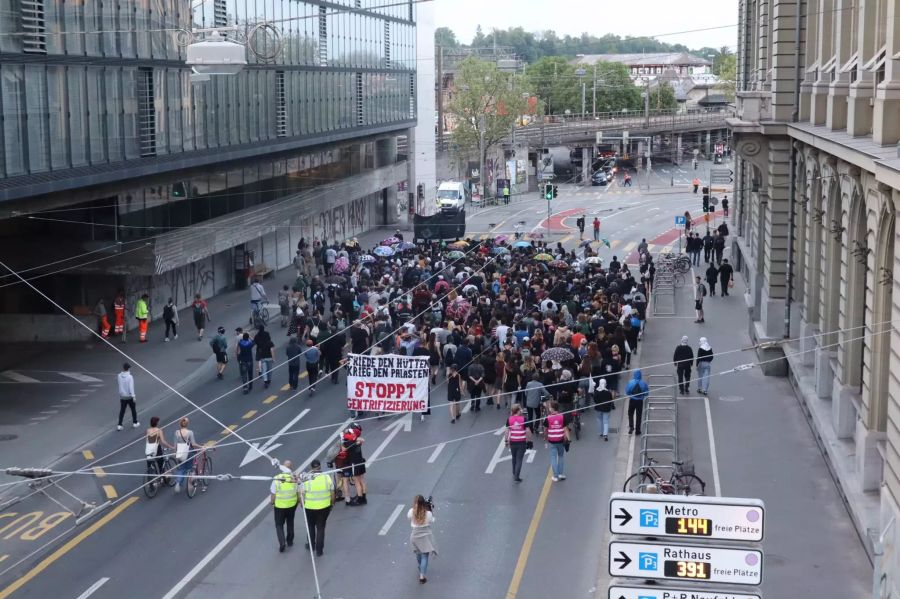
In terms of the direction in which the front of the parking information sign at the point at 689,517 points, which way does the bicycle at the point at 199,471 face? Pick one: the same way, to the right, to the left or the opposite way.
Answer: the opposite way

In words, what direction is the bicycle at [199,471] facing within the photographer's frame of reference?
facing away from the viewer and to the right of the viewer

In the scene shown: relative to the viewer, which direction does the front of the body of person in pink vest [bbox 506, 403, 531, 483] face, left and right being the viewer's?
facing away from the viewer

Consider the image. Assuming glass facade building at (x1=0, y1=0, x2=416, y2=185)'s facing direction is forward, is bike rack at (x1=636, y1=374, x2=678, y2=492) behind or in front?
in front

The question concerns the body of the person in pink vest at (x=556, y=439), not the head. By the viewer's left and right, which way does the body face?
facing away from the viewer

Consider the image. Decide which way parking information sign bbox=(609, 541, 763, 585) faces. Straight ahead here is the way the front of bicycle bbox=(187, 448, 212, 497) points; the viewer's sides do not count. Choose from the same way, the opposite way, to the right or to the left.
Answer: the opposite way

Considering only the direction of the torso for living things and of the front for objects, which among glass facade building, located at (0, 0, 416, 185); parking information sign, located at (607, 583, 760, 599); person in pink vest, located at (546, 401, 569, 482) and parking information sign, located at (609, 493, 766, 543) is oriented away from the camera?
the person in pink vest

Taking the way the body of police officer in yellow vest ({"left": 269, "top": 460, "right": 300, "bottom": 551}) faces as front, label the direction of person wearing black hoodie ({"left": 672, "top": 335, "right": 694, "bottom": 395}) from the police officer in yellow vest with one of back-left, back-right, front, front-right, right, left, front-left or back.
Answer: front-right

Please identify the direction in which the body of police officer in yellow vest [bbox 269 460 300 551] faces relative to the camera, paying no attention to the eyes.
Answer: away from the camera

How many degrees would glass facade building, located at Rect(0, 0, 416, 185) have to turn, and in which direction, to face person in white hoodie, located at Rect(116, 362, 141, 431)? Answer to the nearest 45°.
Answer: approximately 45° to its right

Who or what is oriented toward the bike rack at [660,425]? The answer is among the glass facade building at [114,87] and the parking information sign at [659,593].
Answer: the glass facade building
